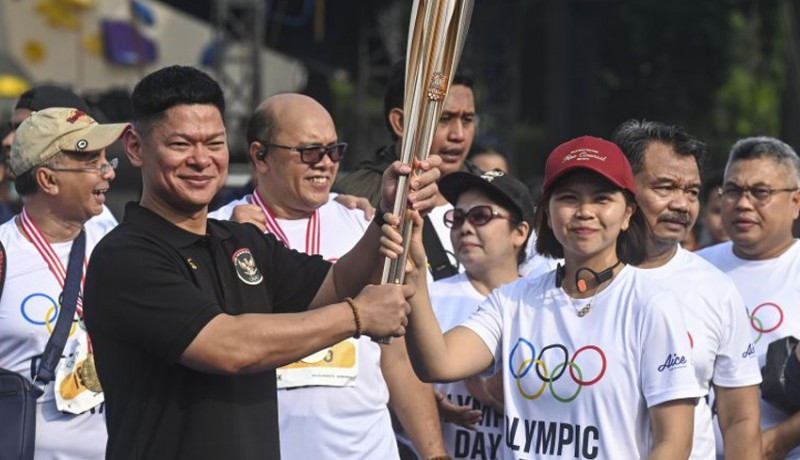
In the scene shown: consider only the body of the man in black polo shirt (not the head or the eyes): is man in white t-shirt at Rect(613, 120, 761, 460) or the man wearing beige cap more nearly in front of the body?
the man in white t-shirt

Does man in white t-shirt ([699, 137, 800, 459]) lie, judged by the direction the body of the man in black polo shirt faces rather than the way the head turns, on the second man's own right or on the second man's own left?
on the second man's own left

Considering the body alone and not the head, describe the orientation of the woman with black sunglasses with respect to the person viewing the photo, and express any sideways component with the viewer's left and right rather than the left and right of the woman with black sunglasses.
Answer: facing the viewer and to the left of the viewer

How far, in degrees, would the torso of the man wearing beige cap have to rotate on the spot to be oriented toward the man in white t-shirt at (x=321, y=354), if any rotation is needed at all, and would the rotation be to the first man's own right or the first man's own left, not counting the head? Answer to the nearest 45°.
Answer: approximately 45° to the first man's own left

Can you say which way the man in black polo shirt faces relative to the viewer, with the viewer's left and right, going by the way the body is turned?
facing the viewer and to the right of the viewer

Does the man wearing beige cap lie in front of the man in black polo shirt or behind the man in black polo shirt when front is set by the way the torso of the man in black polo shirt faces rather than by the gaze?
behind

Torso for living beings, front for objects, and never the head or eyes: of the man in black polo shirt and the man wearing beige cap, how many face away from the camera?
0

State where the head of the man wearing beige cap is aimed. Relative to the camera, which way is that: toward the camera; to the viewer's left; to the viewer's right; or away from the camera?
to the viewer's right

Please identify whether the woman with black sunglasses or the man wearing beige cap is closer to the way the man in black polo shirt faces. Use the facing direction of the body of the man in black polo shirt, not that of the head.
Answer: the woman with black sunglasses
